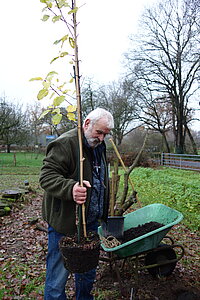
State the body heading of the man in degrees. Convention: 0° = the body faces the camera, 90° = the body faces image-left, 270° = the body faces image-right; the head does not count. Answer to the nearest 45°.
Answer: approximately 315°

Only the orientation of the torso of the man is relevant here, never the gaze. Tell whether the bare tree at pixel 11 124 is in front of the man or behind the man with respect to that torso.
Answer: behind

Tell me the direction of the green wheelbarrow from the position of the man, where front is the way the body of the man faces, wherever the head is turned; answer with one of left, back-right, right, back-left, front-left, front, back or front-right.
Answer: left

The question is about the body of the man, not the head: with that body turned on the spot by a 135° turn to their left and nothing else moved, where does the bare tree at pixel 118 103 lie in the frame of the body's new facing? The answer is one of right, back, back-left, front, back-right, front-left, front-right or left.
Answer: front
